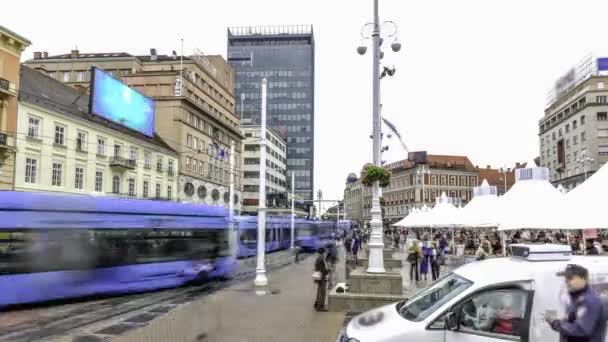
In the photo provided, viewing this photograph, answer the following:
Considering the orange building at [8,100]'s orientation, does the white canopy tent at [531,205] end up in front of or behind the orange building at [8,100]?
in front

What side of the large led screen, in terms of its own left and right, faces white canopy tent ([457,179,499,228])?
front

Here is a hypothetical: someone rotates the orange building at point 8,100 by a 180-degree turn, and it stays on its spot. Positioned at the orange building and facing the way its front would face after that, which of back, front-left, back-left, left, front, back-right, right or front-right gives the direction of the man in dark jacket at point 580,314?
back-left

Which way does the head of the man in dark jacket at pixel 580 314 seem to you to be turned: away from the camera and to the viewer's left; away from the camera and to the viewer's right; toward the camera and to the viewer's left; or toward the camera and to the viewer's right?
toward the camera and to the viewer's left

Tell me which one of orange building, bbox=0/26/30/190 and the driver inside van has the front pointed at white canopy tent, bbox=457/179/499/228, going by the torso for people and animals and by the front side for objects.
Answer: the orange building

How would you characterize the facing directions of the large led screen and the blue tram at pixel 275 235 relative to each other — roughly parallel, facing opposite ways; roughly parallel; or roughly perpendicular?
roughly perpendicular

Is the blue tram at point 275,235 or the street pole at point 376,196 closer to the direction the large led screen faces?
the street pole

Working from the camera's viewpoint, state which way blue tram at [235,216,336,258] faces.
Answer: facing the viewer and to the left of the viewer

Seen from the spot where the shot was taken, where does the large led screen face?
facing the viewer and to the right of the viewer

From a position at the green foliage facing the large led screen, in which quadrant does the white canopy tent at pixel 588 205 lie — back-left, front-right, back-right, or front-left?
back-right

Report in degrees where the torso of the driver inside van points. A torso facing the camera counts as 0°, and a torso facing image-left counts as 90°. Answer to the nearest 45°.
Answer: approximately 45°

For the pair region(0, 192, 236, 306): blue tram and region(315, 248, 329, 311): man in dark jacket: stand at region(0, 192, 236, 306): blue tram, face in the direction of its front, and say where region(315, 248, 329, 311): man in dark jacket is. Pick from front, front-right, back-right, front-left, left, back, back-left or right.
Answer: right

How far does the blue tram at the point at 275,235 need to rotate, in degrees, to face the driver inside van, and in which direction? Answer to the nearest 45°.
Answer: approximately 45° to its left

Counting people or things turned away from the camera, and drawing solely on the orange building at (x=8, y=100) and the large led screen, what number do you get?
0
